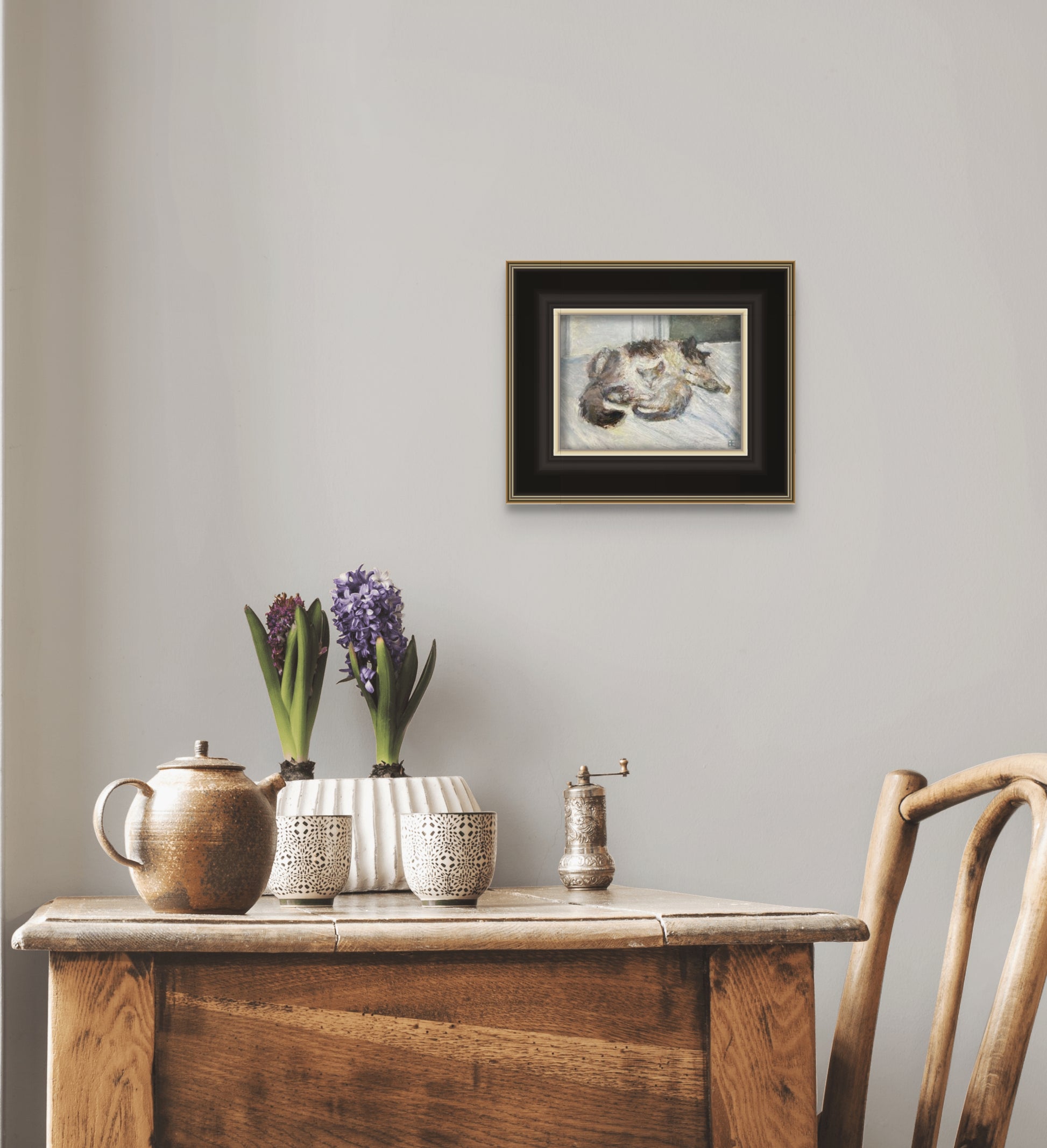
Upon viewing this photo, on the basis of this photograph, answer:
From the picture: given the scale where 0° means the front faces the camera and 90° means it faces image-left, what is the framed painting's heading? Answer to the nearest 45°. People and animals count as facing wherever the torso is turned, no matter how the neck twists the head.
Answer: approximately 0°

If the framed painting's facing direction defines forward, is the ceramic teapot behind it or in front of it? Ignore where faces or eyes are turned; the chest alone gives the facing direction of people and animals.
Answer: in front

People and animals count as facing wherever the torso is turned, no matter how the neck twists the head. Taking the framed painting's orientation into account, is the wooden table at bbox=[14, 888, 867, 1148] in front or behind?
in front
